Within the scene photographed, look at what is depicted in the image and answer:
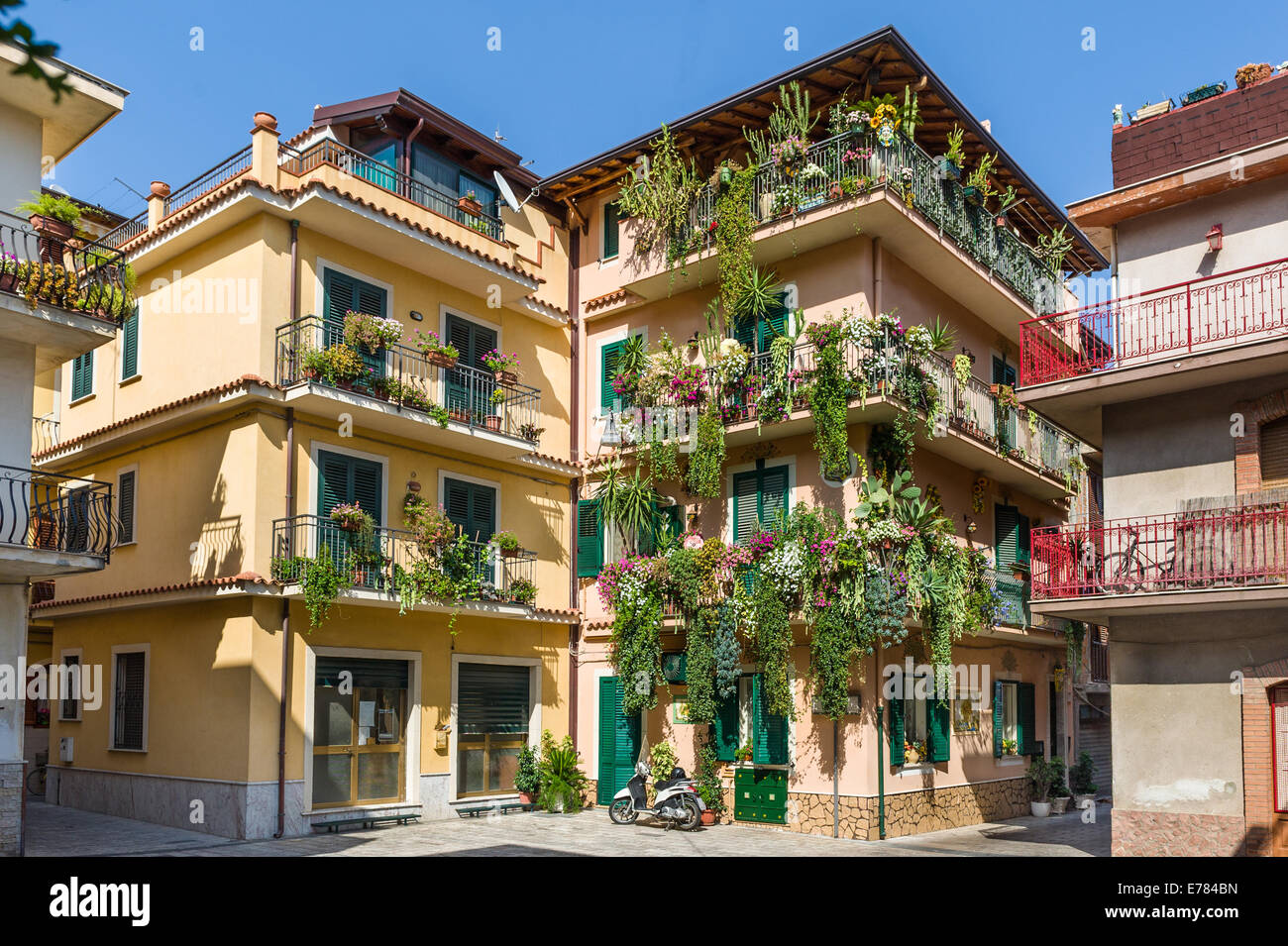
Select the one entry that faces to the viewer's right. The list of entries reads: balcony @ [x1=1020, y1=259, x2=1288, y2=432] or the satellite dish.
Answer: the satellite dish

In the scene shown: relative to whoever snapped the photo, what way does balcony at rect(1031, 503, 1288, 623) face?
facing the viewer and to the left of the viewer

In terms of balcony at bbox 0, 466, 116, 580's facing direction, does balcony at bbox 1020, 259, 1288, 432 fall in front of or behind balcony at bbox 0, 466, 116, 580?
in front

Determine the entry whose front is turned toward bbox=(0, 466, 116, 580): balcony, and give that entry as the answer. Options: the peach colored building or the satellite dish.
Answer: the peach colored building

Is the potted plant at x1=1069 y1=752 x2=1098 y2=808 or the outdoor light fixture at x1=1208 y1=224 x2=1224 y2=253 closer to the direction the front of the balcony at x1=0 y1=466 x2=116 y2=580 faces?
the outdoor light fixture

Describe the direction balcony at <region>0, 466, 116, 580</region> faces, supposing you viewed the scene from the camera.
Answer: facing the viewer and to the right of the viewer

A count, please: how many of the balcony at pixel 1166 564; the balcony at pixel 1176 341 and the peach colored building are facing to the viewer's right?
0

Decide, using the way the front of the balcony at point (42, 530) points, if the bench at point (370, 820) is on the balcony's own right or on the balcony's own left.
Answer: on the balcony's own left

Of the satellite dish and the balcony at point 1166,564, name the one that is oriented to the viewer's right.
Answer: the satellite dish
